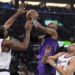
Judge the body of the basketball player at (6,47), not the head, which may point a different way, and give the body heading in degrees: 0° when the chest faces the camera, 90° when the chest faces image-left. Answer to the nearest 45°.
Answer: approximately 270°

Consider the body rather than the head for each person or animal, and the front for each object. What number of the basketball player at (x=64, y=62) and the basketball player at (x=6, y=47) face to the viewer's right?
1

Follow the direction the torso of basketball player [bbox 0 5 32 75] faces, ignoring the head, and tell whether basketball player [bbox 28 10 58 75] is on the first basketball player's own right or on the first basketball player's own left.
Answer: on the first basketball player's own left

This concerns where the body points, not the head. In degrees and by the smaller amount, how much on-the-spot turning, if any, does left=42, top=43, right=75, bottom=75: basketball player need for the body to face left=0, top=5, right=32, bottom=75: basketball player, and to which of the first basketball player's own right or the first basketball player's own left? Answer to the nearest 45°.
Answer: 0° — they already face them

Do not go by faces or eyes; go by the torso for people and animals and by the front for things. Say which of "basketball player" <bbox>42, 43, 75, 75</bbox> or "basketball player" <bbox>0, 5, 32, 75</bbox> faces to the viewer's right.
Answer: "basketball player" <bbox>0, 5, 32, 75</bbox>
